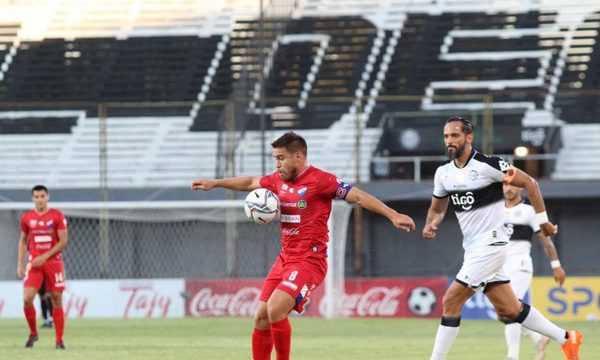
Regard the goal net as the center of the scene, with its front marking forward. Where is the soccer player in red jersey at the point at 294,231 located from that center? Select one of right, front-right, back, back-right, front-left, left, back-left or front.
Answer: front

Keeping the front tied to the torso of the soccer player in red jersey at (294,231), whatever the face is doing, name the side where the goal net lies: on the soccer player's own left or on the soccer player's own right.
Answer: on the soccer player's own right

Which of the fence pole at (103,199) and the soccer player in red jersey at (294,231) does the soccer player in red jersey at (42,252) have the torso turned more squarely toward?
the soccer player in red jersey

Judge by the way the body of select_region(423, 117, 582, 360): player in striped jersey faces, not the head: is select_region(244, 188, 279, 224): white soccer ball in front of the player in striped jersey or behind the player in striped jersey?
in front

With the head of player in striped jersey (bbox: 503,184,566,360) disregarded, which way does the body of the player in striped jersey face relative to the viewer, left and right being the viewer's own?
facing the viewer and to the left of the viewer

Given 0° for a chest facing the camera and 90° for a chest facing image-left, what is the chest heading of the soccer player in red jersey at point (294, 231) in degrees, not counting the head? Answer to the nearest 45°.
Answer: approximately 45°

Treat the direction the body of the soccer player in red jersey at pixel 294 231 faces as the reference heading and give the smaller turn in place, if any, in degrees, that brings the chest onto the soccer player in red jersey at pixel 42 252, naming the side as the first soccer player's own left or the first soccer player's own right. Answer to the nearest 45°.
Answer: approximately 90° to the first soccer player's own right

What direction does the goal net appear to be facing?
toward the camera

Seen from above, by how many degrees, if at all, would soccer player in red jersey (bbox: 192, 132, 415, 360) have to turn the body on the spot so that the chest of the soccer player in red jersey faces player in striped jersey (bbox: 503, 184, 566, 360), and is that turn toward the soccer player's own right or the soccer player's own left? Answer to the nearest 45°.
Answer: approximately 180°

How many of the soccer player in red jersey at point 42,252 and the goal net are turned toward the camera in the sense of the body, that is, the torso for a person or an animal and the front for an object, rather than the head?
2

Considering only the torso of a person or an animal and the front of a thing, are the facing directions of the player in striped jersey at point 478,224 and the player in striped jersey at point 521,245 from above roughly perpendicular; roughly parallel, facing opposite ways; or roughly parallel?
roughly parallel

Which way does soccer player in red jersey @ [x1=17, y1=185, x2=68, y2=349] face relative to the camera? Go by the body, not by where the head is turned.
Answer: toward the camera

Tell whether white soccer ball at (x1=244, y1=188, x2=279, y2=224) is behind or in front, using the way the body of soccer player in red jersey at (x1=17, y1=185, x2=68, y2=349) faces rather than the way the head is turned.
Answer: in front
